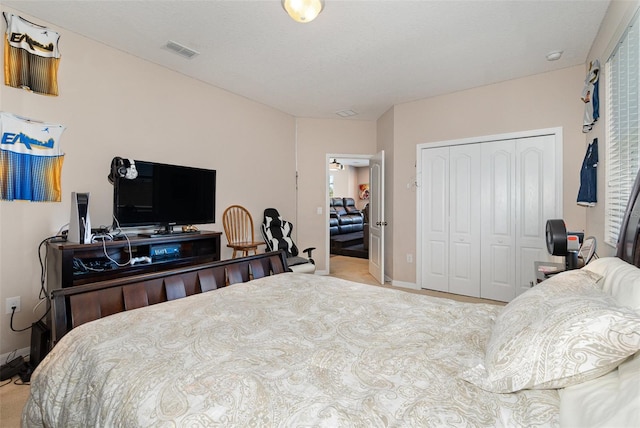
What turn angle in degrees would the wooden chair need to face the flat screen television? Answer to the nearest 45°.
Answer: approximately 90° to its right

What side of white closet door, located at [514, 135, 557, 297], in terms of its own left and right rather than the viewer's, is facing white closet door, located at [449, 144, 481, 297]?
right

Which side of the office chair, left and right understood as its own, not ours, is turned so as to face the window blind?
front

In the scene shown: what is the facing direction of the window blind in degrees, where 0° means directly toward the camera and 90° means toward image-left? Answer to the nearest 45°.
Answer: approximately 90°

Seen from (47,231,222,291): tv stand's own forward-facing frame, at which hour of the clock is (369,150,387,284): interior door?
The interior door is roughly at 10 o'clock from the tv stand.

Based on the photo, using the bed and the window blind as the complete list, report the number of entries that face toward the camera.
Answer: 0

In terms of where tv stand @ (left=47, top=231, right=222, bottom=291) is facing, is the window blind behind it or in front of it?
in front

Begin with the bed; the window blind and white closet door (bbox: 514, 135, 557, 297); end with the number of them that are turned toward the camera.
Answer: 1

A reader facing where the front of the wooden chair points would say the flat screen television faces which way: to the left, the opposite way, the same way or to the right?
the same way

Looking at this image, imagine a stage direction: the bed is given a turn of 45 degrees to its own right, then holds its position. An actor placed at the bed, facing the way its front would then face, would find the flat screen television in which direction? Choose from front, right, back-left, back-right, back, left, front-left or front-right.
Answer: front-left

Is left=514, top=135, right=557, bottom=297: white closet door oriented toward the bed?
yes

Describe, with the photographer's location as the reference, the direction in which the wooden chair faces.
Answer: facing the viewer and to the right of the viewer

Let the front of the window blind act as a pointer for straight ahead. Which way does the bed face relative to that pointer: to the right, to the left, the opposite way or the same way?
the same way

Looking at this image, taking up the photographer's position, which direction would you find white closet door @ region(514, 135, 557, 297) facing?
facing the viewer

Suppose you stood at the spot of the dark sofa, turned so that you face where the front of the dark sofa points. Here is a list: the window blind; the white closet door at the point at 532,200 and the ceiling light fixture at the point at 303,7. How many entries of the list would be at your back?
0

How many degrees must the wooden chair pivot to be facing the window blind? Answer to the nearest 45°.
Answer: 0° — it already faces it

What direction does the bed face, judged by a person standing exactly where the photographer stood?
facing away from the viewer and to the left of the viewer

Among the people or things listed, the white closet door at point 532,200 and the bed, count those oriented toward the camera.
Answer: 1
